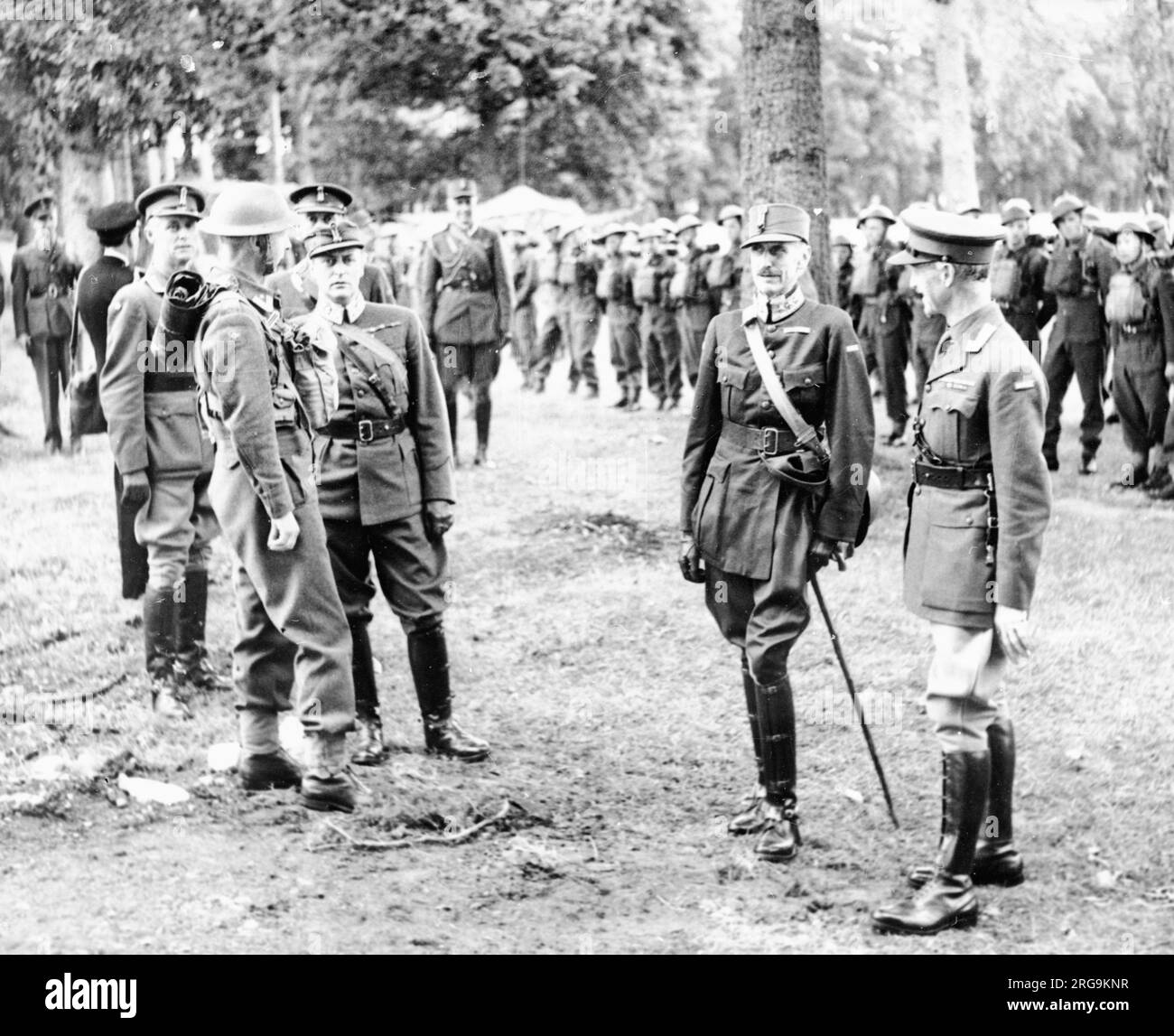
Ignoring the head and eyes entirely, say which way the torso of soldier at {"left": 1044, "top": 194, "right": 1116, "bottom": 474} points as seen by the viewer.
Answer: toward the camera

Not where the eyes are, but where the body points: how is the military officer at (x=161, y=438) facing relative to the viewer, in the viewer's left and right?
facing the viewer and to the right of the viewer

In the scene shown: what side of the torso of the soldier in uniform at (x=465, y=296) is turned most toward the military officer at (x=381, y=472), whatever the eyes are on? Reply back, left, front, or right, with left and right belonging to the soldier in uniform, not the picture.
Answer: front

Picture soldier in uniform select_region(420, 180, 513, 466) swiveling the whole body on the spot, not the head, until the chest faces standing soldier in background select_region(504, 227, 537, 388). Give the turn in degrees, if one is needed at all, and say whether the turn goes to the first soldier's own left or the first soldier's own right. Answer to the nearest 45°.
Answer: approximately 180°

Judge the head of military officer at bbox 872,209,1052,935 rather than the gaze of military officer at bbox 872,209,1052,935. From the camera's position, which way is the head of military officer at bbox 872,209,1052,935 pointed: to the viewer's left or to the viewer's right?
to the viewer's left

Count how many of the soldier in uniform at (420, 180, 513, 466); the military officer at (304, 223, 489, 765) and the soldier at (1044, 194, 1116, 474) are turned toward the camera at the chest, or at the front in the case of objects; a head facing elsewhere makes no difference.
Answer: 3

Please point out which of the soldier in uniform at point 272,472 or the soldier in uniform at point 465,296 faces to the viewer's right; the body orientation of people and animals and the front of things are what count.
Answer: the soldier in uniform at point 272,472

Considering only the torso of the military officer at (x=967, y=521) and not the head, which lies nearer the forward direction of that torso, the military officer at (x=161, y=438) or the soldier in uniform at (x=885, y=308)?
the military officer

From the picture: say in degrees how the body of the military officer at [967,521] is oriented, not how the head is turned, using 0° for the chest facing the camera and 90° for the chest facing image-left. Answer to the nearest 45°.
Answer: approximately 45°

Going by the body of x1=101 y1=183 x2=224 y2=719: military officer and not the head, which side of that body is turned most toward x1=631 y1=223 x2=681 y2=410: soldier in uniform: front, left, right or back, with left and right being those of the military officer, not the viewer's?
left

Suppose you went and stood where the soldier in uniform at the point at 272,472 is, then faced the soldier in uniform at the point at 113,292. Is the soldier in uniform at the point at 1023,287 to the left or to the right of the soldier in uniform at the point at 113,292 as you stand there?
right

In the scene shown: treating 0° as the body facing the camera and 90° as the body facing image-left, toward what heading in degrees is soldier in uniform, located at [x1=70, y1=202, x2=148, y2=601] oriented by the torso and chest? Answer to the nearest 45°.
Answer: approximately 225°

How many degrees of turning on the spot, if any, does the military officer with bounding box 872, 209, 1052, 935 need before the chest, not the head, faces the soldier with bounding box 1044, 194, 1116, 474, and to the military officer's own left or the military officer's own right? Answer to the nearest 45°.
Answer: approximately 135° to the military officer's own right

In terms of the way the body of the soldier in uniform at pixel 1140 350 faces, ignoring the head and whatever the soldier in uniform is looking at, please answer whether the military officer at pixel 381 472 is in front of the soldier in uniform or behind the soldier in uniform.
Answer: in front

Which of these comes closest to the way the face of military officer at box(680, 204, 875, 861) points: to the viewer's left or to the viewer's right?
to the viewer's left
